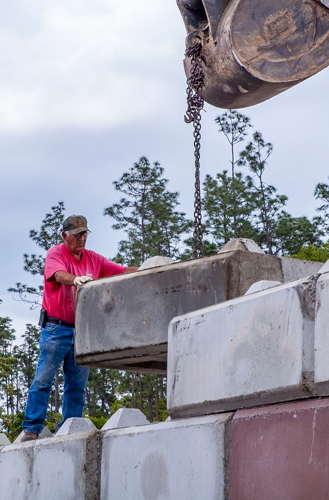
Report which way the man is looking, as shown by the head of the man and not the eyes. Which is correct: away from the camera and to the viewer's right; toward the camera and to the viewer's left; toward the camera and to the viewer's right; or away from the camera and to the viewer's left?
toward the camera and to the viewer's right

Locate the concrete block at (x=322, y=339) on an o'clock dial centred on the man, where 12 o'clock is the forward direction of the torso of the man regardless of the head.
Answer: The concrete block is roughly at 1 o'clock from the man.

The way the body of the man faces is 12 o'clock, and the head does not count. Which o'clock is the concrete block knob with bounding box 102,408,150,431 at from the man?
The concrete block knob is roughly at 1 o'clock from the man.

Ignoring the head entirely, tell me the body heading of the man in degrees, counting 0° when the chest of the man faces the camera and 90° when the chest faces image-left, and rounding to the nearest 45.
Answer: approximately 315°

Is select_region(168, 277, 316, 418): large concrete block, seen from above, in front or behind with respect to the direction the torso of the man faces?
in front

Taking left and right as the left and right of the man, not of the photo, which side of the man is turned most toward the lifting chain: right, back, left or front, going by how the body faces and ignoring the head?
front

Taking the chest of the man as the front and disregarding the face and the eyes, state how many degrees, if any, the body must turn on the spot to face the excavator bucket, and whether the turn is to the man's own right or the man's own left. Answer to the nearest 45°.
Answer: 0° — they already face it

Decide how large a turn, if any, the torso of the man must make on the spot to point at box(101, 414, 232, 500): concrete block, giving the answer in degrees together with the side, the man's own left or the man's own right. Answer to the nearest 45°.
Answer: approximately 45° to the man's own right

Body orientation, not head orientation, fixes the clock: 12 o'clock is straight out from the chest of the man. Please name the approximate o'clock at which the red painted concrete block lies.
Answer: The red painted concrete block is roughly at 1 o'clock from the man.

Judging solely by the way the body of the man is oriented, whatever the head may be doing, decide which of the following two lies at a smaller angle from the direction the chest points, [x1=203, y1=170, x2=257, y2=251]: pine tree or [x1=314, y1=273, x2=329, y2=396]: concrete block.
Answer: the concrete block
